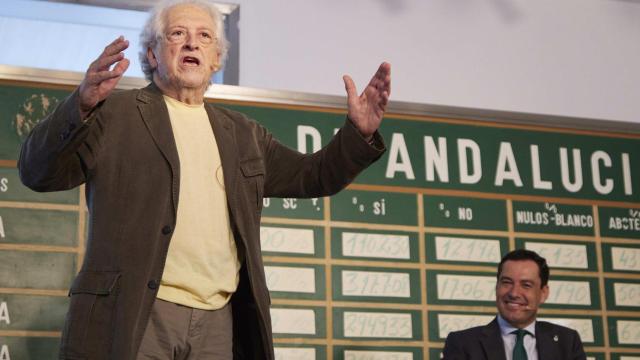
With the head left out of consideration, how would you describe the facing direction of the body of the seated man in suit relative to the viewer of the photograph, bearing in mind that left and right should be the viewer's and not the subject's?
facing the viewer
